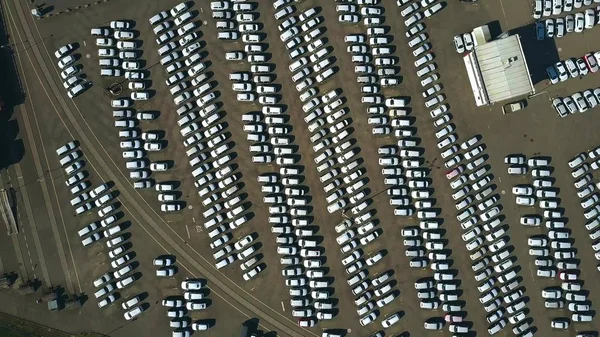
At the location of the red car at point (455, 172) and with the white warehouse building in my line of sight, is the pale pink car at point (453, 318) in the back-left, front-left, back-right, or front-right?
back-right
